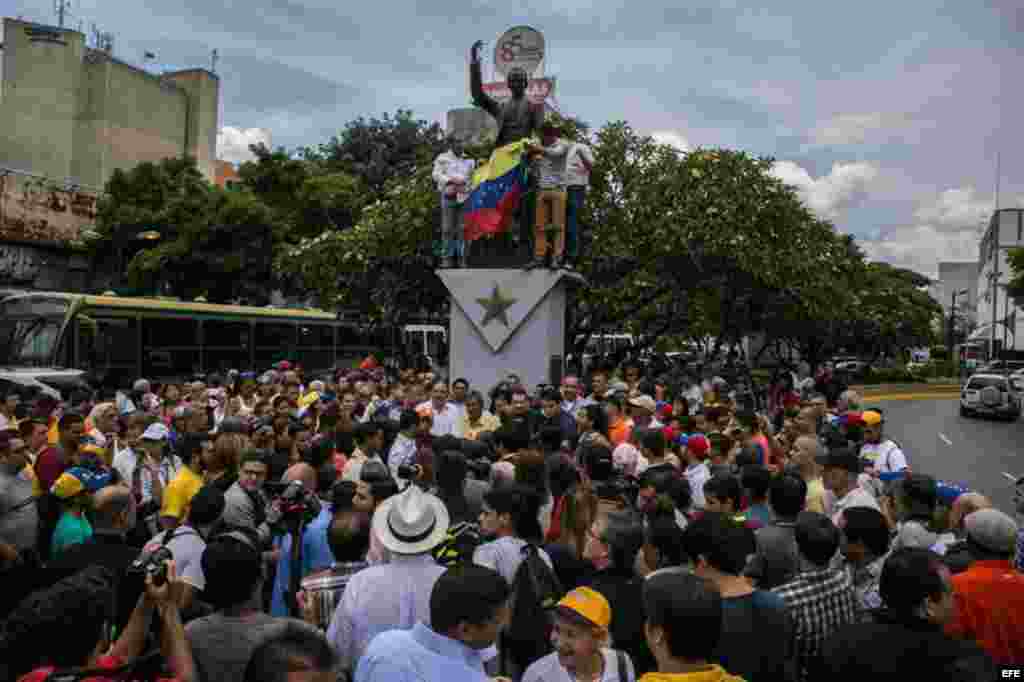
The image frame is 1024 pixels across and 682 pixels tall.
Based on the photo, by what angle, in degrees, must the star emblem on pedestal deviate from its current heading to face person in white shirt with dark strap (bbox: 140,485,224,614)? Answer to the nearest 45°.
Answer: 0° — it already faces them

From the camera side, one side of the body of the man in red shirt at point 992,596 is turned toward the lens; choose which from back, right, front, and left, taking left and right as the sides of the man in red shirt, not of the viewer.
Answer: back

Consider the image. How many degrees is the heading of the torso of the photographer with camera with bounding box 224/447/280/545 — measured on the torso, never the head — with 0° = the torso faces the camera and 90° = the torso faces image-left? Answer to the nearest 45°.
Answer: approximately 315°

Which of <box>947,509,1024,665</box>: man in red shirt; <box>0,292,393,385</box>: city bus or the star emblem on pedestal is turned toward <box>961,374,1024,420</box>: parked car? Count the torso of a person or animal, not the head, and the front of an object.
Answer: the man in red shirt

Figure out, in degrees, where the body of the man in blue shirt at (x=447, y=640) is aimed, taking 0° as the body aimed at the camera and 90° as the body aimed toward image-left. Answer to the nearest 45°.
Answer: approximately 225°

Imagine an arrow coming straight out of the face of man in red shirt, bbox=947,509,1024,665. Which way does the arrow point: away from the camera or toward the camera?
away from the camera

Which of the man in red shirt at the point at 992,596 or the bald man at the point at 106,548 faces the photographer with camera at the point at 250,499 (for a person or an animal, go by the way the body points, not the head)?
the bald man

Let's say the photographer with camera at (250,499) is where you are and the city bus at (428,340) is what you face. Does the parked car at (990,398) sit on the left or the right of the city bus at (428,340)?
right

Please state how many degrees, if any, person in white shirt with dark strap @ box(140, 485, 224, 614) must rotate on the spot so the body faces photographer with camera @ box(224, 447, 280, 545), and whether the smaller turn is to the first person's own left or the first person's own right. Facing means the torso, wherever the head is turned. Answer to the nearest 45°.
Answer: approximately 45° to the first person's own right

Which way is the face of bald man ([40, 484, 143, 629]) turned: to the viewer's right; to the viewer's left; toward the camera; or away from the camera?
away from the camera

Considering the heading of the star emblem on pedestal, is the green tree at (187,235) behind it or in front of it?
behind
